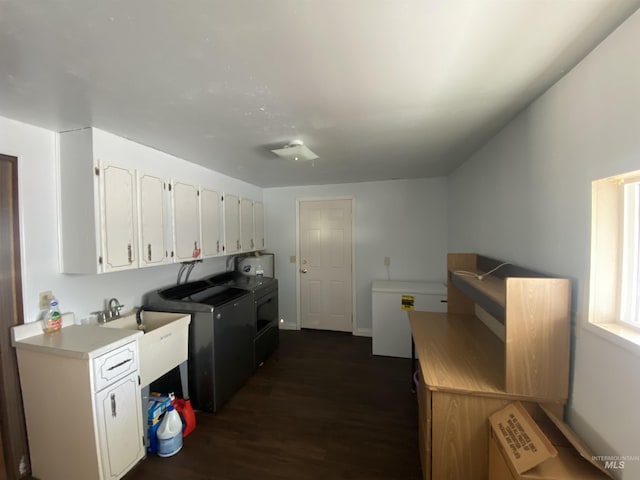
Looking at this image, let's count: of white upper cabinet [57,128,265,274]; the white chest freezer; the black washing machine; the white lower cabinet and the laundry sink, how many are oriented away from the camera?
0

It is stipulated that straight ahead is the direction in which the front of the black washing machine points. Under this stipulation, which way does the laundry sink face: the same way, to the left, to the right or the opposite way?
the same way

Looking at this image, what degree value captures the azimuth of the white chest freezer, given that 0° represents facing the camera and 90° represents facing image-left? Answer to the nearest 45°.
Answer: approximately 0°

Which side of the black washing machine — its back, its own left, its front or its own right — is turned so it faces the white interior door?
left

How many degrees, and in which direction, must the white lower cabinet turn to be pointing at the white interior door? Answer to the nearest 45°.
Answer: approximately 45° to its left

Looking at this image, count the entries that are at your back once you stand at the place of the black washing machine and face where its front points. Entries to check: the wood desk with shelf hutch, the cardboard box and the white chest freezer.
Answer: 0

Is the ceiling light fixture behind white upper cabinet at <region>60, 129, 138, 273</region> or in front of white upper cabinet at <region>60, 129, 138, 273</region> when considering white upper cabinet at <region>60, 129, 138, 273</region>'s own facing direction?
in front

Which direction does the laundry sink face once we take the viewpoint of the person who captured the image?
facing the viewer and to the right of the viewer

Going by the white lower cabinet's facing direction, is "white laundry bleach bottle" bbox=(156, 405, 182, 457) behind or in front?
in front

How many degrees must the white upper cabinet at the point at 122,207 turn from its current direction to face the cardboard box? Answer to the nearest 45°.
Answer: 0° — it already faces it

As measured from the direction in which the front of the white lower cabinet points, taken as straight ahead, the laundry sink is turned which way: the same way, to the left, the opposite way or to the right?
the same way

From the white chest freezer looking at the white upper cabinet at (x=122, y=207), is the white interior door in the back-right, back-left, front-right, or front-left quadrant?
front-right

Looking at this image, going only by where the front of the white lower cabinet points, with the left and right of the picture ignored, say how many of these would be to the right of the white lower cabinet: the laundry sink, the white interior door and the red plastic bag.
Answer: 0

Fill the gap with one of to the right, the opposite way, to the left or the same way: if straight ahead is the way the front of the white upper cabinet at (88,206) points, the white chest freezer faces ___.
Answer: to the right

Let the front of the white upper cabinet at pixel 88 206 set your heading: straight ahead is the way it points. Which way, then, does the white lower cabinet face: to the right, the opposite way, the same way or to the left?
the same way

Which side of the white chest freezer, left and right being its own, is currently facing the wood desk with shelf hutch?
front
